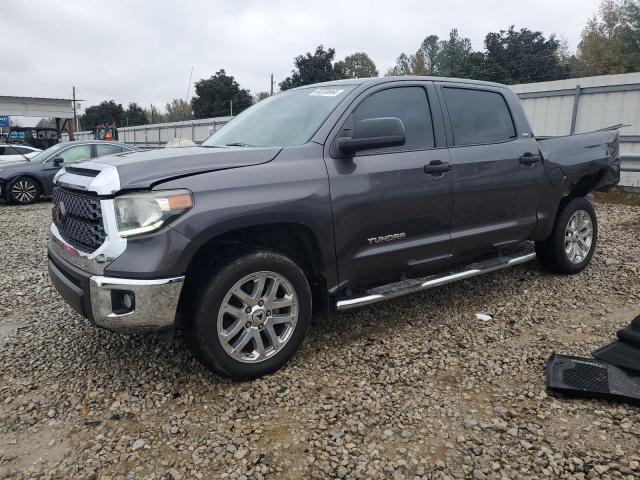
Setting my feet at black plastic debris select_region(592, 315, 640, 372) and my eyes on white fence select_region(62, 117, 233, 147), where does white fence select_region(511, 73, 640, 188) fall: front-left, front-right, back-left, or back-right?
front-right

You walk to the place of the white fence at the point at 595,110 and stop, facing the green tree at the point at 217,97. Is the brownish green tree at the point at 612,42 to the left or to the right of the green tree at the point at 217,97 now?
right

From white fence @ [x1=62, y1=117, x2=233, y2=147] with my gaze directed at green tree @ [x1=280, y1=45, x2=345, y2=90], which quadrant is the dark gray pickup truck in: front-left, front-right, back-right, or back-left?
back-right

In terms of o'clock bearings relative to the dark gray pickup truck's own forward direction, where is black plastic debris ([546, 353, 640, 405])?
The black plastic debris is roughly at 8 o'clock from the dark gray pickup truck.

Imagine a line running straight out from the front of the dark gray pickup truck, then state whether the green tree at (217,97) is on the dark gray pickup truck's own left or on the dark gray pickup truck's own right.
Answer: on the dark gray pickup truck's own right

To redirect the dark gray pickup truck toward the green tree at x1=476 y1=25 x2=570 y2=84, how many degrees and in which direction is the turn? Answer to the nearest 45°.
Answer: approximately 135° to its right

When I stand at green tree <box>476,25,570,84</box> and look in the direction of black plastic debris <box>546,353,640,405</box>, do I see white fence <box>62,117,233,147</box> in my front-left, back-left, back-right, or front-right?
front-right

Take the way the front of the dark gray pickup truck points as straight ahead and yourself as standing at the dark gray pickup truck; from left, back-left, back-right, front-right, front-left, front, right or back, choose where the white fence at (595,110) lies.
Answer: back

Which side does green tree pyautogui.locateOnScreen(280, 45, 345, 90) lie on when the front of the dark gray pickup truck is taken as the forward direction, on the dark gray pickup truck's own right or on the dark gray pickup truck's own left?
on the dark gray pickup truck's own right

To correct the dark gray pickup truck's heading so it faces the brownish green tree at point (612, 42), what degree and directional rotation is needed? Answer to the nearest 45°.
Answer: approximately 180°

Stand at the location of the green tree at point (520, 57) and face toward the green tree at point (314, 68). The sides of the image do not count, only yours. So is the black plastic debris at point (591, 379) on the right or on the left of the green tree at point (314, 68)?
left

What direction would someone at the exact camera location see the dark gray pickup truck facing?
facing the viewer and to the left of the viewer
